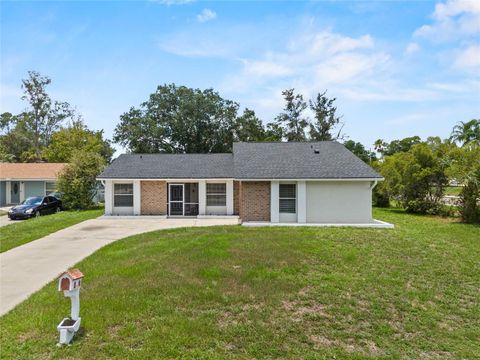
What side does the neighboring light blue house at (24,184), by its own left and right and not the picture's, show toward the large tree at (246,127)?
left

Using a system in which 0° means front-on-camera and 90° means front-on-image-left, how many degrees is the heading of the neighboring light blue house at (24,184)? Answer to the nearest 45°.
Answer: approximately 0°

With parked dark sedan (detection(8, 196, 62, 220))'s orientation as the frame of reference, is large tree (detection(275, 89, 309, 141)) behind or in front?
behind

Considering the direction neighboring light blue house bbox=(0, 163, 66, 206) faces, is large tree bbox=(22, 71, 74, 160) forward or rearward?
rearward

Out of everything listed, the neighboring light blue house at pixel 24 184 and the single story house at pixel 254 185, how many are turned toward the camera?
2

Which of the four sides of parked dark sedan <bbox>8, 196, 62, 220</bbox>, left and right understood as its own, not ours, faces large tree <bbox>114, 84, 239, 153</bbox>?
back

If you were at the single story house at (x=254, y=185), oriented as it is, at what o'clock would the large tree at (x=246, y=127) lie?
The large tree is roughly at 6 o'clock from the single story house.

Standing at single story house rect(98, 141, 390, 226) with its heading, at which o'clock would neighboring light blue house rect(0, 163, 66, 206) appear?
The neighboring light blue house is roughly at 4 o'clock from the single story house.
